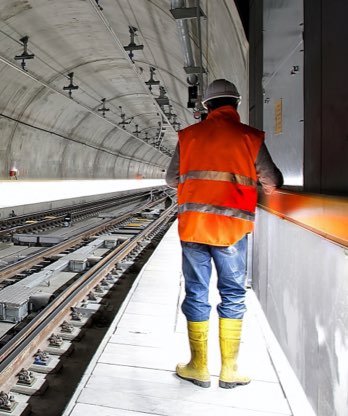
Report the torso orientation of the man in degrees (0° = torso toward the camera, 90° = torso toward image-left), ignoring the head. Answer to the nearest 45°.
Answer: approximately 180°

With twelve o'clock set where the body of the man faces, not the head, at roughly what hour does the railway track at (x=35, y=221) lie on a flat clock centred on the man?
The railway track is roughly at 11 o'clock from the man.

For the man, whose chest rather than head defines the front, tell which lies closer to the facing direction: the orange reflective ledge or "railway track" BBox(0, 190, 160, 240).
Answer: the railway track

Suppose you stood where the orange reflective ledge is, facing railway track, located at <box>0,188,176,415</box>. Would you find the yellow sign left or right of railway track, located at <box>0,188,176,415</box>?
right

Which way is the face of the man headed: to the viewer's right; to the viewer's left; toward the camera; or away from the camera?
away from the camera

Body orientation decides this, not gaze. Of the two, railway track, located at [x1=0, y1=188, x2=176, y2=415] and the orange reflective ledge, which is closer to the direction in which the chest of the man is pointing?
the railway track
